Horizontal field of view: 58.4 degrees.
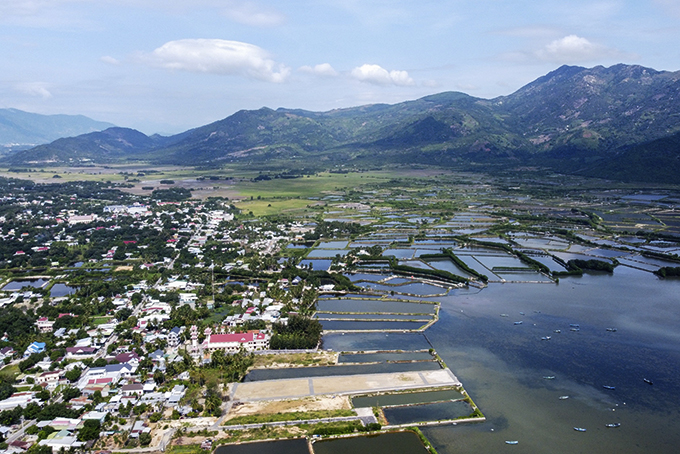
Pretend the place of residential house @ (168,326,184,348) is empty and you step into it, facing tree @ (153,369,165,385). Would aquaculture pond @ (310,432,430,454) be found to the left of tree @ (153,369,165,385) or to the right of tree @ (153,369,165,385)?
left

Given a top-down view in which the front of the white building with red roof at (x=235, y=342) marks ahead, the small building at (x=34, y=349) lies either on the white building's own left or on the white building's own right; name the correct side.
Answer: on the white building's own right

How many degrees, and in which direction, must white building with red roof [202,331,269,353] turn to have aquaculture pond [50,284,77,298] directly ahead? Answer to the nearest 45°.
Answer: approximately 135° to its right

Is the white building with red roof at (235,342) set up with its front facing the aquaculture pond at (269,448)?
yes

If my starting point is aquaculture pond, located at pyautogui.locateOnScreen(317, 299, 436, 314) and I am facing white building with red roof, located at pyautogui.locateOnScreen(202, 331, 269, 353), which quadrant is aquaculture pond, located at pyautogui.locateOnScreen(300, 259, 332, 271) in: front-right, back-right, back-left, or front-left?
back-right

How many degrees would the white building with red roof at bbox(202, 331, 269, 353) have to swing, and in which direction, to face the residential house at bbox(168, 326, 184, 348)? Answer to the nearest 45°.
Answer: approximately 135° to its right

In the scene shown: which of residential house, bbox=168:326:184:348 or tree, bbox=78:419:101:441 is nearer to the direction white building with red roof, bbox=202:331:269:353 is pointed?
the tree
